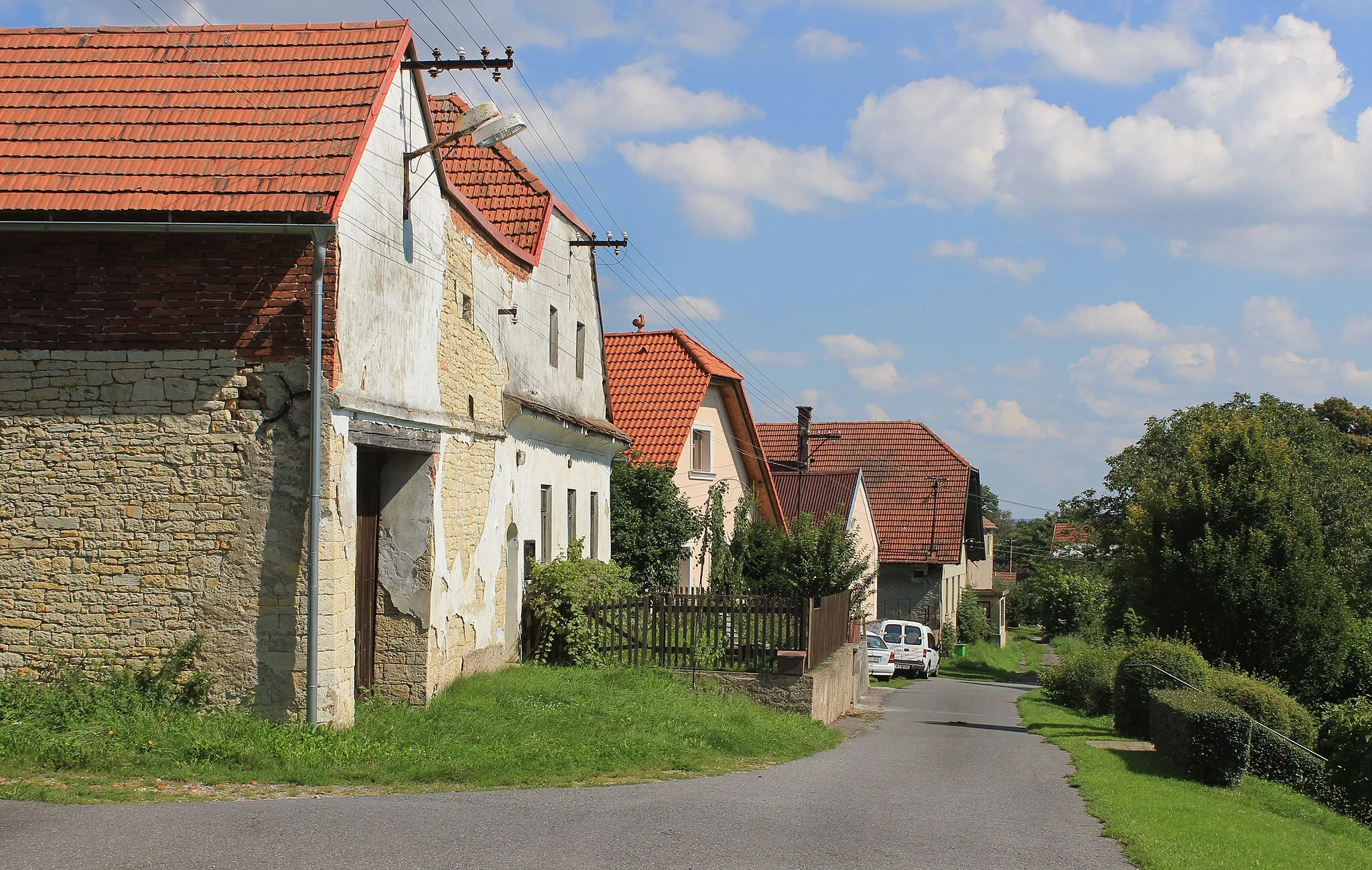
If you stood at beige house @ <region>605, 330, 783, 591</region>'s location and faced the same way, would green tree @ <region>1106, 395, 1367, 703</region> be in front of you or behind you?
in front

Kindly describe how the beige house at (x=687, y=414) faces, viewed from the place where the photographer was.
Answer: facing the viewer and to the right of the viewer

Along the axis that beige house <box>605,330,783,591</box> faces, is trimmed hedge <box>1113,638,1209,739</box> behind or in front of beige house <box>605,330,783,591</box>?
in front

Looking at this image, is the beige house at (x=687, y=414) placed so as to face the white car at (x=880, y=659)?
no

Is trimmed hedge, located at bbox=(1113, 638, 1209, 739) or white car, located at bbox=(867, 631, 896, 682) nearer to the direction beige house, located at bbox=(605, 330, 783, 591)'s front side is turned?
the trimmed hedge

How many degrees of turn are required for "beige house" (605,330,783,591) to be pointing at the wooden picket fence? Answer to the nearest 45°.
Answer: approximately 45° to its right

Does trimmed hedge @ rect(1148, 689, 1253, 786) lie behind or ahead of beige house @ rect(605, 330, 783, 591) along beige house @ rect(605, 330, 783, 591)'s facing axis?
ahead

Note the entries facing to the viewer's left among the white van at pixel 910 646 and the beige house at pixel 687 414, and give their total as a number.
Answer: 0
